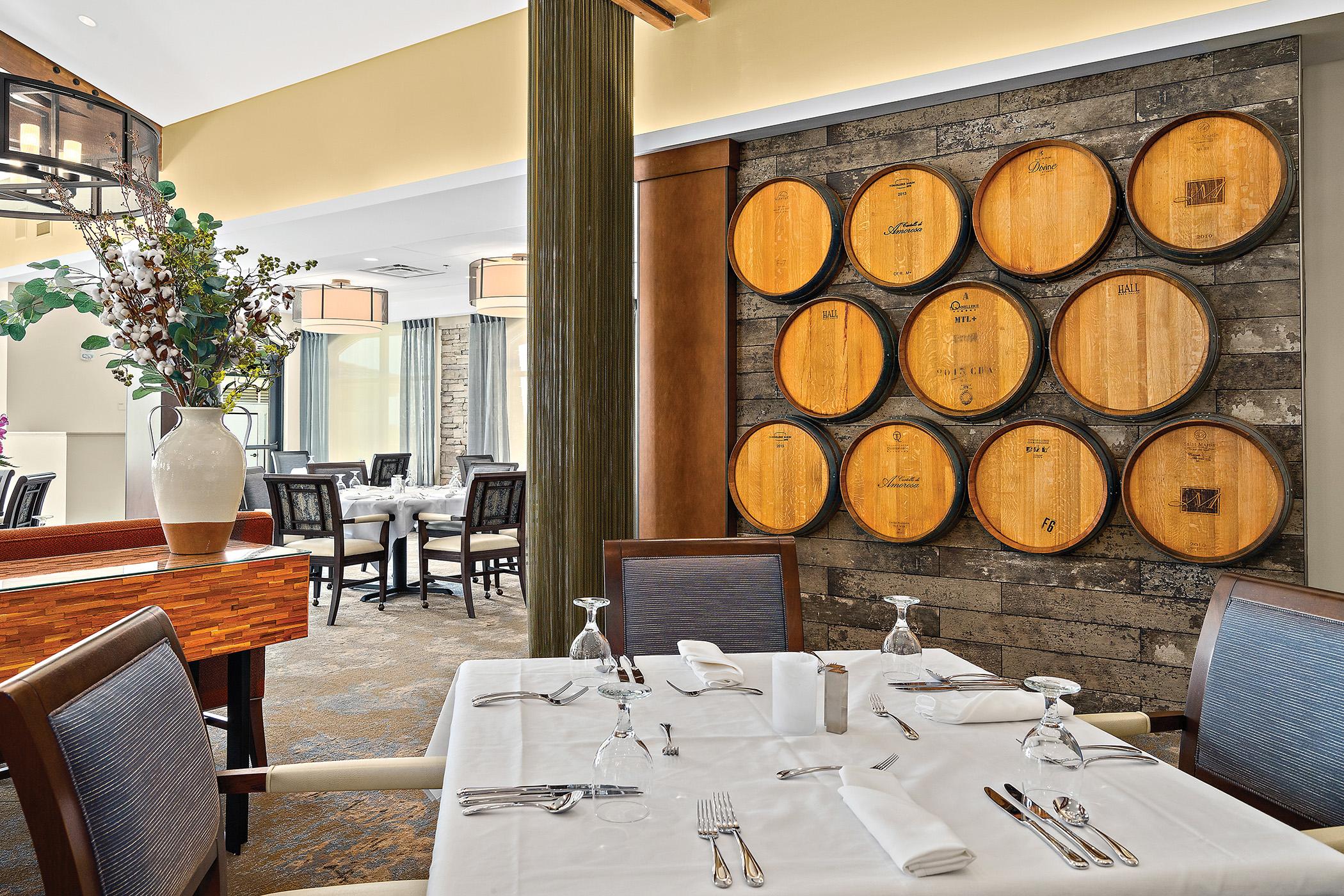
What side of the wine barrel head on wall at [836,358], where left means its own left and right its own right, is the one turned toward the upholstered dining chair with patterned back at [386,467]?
right

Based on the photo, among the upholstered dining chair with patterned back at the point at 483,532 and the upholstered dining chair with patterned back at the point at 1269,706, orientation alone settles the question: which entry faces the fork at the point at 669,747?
the upholstered dining chair with patterned back at the point at 1269,706

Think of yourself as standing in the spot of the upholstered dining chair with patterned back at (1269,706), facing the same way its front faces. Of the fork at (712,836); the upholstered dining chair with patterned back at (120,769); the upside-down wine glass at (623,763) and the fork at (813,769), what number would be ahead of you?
4

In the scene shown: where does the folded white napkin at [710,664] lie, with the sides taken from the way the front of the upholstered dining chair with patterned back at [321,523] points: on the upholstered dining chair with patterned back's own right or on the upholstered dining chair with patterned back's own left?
on the upholstered dining chair with patterned back's own right

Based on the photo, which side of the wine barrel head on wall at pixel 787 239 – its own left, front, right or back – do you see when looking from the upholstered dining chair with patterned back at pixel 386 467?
right

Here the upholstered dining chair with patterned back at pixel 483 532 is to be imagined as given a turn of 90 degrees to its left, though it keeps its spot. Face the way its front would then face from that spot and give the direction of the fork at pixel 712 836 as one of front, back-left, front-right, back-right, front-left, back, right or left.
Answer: front-left

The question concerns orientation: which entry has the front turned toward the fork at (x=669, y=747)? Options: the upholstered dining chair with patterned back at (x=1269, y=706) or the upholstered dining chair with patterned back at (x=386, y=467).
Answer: the upholstered dining chair with patterned back at (x=1269, y=706)

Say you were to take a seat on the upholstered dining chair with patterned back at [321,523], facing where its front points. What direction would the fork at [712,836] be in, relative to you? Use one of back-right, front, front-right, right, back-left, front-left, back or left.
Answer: back-right

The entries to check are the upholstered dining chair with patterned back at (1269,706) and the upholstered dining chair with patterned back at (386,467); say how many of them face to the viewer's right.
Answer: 0

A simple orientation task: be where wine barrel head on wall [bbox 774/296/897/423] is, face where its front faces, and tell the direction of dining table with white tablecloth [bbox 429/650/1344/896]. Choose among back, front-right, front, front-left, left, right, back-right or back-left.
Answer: front-left

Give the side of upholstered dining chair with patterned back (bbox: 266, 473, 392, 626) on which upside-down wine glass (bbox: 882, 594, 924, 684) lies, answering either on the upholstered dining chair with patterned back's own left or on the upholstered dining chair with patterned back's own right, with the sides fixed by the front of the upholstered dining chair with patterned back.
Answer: on the upholstered dining chair with patterned back's own right

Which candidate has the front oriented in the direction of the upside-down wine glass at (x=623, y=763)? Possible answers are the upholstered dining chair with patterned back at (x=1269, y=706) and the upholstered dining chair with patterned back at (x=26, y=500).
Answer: the upholstered dining chair with patterned back at (x=1269, y=706)

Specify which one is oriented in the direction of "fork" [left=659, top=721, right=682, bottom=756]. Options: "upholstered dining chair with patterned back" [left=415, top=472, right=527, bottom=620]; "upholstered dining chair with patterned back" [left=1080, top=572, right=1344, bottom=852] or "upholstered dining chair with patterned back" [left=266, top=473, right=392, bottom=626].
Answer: "upholstered dining chair with patterned back" [left=1080, top=572, right=1344, bottom=852]
